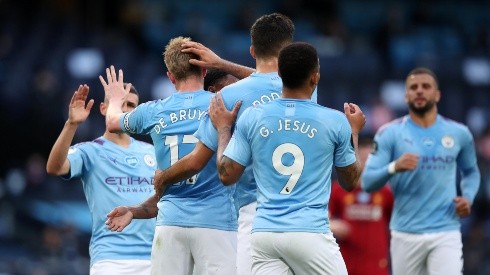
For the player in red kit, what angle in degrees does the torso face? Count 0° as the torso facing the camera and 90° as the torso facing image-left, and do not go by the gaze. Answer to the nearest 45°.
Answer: approximately 0°
